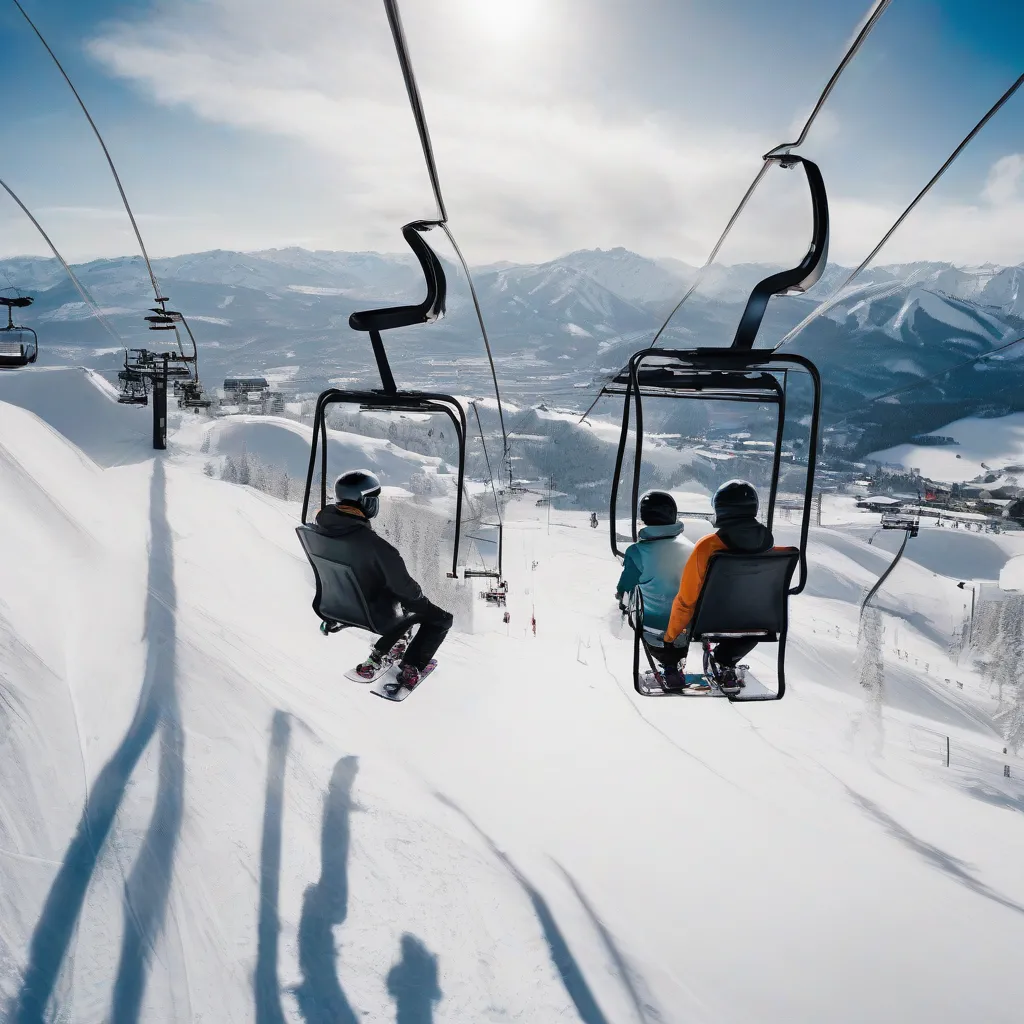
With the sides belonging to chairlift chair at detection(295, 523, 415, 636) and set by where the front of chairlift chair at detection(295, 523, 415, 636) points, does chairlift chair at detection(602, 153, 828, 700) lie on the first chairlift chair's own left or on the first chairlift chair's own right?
on the first chairlift chair's own right

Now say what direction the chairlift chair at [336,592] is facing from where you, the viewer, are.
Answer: facing away from the viewer and to the right of the viewer

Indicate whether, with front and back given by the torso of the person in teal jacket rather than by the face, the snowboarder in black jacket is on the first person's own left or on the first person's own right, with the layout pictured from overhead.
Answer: on the first person's own left

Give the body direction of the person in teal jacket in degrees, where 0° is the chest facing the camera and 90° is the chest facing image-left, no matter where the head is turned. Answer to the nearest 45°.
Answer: approximately 180°

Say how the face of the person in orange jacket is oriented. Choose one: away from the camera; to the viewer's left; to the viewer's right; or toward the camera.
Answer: away from the camera

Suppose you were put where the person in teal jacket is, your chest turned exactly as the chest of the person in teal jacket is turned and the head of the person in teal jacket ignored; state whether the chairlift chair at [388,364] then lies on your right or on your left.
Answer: on your left

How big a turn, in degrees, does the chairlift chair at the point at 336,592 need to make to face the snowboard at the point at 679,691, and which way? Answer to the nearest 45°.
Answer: approximately 45° to its right

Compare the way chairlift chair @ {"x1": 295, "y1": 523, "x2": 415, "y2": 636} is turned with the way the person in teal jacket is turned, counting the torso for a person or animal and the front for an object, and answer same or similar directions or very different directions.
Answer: same or similar directions

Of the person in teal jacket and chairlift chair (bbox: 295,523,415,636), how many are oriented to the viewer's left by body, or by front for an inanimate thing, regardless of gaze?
0

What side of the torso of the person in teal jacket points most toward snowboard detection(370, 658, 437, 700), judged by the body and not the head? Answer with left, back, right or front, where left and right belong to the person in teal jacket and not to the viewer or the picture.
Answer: left
